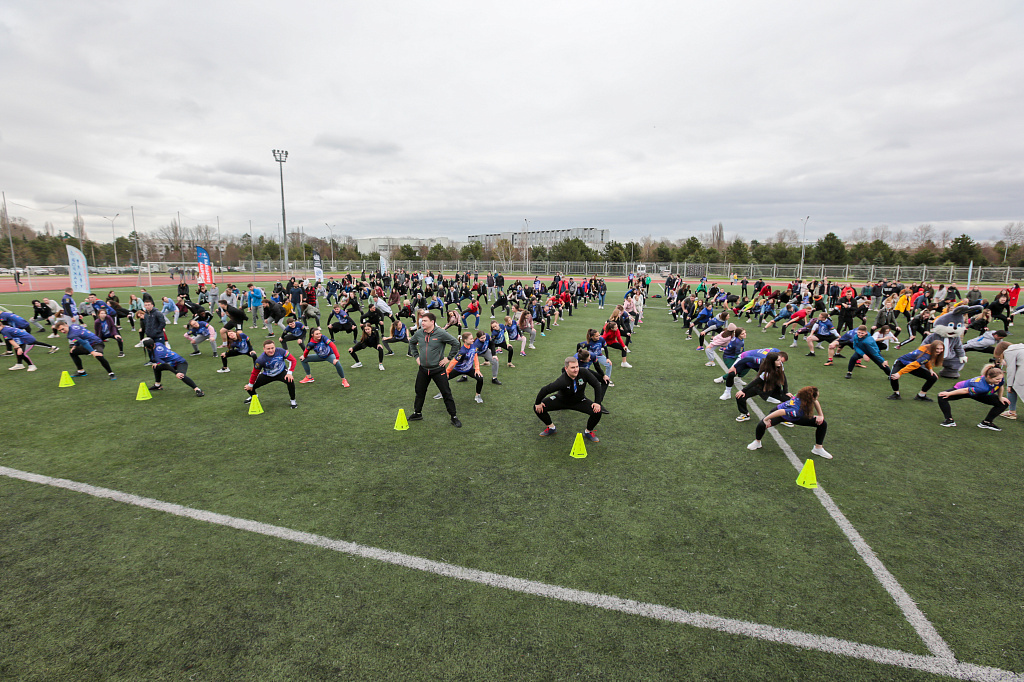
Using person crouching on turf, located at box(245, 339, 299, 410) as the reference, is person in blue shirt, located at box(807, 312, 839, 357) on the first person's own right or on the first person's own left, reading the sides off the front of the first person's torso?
on the first person's own left

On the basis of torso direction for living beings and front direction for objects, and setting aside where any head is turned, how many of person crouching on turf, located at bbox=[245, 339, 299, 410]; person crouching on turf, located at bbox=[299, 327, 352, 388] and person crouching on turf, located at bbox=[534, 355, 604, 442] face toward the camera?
3

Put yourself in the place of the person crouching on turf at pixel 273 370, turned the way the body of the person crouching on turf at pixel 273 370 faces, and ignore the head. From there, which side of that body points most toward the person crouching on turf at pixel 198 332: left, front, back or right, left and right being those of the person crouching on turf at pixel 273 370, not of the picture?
back

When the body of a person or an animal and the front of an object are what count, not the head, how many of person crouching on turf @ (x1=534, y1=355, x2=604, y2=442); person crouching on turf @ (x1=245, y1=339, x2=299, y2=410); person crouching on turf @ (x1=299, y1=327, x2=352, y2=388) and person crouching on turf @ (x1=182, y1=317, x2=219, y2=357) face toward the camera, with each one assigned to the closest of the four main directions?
4

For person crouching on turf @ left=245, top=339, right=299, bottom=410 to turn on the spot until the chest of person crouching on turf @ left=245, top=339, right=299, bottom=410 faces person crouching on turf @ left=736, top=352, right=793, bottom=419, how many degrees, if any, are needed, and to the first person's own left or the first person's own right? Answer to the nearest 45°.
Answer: approximately 45° to the first person's own left

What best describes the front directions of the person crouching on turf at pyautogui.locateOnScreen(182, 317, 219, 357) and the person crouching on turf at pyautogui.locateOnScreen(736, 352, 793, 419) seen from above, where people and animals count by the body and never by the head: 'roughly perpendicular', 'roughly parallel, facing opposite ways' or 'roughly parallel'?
roughly parallel

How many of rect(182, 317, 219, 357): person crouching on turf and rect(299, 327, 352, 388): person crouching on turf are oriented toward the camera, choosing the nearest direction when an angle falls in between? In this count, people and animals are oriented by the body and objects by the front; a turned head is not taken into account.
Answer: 2

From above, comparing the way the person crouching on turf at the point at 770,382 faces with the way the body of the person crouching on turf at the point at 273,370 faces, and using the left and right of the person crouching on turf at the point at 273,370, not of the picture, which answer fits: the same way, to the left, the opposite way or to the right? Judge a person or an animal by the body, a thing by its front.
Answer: the same way

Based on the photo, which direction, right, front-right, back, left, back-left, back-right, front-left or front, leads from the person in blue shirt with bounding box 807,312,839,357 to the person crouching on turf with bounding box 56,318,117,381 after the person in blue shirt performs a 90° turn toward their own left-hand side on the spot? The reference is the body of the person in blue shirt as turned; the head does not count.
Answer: right

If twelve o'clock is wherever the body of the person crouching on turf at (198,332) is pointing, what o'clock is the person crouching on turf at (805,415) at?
the person crouching on turf at (805,415) is roughly at 11 o'clock from the person crouching on turf at (198,332).

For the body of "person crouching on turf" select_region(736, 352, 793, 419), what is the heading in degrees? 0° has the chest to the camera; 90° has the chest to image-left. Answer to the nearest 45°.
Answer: approximately 315°

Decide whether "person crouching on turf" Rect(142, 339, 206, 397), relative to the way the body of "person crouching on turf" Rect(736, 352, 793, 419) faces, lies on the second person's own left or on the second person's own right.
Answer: on the second person's own right

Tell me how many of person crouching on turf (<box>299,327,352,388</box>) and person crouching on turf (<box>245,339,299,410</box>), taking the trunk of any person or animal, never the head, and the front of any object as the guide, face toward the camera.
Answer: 2

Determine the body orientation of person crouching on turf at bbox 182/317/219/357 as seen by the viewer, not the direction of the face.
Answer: toward the camera

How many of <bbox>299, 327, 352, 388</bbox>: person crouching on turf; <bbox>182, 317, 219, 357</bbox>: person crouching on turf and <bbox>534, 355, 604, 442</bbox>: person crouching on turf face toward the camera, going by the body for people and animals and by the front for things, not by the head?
3

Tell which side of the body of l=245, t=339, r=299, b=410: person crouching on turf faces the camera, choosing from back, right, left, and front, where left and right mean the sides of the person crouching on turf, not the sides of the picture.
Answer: front

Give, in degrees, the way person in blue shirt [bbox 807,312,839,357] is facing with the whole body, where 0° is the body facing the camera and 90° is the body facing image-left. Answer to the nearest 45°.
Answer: approximately 45°
